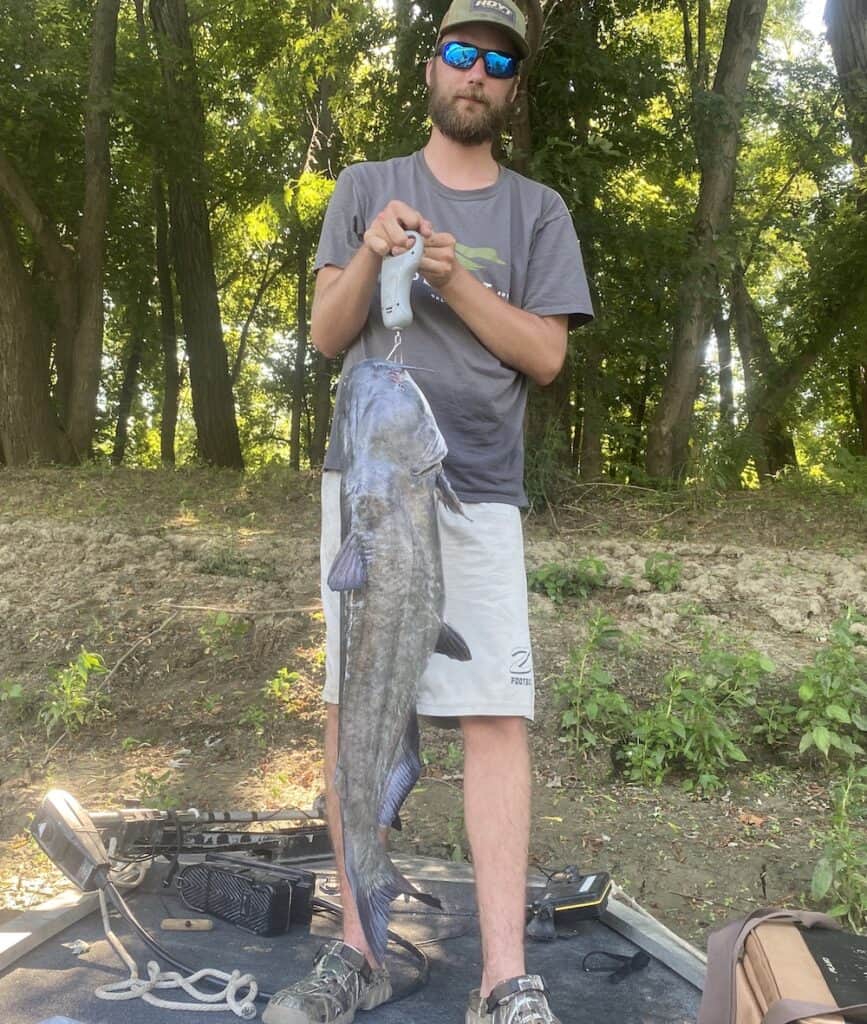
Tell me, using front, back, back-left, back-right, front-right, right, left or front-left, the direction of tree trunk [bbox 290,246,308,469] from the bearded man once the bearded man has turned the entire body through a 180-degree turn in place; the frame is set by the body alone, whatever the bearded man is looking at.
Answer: front

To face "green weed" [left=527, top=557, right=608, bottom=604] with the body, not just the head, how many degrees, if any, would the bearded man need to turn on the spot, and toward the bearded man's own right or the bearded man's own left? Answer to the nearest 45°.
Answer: approximately 180°

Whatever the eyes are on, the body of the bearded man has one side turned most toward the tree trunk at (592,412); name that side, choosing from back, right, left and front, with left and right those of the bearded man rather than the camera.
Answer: back

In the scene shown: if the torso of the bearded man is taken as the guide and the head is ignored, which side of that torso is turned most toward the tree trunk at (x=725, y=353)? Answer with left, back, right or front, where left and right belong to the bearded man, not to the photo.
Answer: back

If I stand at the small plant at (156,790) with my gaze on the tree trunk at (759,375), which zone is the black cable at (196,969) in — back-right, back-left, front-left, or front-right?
back-right

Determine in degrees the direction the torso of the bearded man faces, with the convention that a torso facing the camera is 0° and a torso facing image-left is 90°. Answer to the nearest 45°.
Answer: approximately 0°

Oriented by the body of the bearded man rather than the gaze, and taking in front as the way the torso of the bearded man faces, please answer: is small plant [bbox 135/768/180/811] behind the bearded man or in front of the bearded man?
behind

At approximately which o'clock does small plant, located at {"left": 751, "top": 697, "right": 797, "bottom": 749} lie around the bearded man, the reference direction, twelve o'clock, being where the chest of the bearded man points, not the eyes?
The small plant is roughly at 7 o'clock from the bearded man.

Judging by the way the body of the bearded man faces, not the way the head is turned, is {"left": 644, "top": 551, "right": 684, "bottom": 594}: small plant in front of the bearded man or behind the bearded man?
behind

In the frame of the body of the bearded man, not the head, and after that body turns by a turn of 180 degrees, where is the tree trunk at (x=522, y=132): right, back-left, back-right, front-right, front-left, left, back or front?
front

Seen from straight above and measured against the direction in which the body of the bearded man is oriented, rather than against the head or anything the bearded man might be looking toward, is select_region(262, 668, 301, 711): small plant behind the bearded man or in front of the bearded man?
behind

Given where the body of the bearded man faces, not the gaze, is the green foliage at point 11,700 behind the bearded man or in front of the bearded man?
behind
